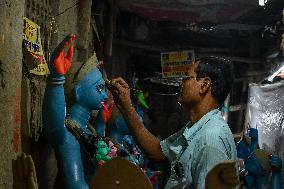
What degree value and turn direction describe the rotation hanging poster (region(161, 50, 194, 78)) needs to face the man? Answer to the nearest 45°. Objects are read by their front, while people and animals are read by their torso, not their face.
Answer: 0° — it already faces them

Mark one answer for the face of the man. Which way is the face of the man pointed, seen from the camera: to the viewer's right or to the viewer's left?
to the viewer's left

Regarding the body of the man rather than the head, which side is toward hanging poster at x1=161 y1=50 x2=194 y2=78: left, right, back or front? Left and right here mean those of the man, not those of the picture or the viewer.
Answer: right

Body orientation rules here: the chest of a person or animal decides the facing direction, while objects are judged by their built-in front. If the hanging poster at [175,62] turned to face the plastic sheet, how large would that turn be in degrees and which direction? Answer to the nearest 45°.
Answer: approximately 45° to its left

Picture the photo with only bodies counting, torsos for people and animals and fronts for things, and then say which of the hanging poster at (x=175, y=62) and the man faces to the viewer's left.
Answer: the man

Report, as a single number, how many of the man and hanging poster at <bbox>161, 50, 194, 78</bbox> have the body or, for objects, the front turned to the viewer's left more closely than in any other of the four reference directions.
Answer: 1

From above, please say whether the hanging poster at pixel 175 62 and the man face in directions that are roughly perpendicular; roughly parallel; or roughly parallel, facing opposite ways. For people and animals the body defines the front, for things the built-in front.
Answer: roughly perpendicular

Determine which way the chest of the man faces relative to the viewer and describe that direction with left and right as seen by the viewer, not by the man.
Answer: facing to the left of the viewer
